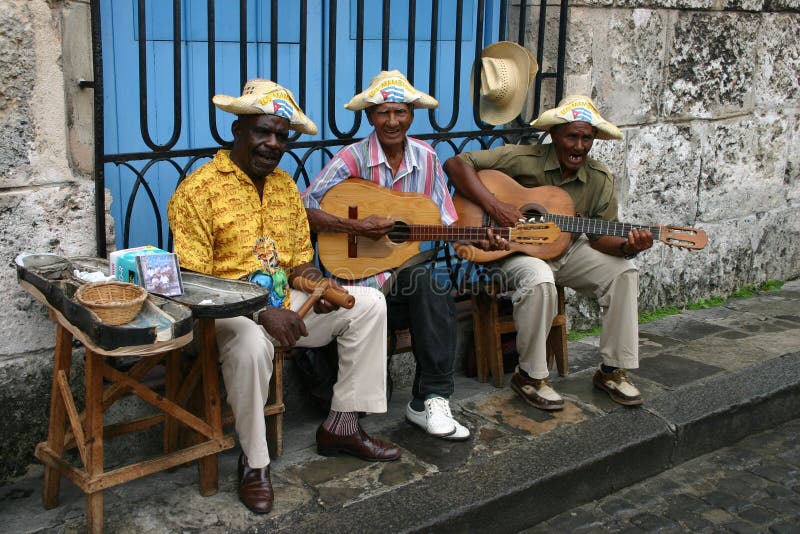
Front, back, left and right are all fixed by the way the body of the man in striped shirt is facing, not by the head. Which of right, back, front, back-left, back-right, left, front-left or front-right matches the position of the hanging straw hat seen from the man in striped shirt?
back-left

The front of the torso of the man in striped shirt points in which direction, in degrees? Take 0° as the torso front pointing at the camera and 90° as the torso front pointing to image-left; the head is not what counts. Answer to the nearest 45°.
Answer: approximately 0°

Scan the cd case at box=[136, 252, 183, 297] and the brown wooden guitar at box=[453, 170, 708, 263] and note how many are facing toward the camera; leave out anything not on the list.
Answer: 2

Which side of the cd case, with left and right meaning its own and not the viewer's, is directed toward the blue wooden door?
back

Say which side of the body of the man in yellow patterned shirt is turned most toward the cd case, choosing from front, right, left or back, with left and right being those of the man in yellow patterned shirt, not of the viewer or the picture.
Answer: right

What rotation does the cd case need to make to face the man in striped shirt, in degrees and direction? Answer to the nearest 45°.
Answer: approximately 135° to its left

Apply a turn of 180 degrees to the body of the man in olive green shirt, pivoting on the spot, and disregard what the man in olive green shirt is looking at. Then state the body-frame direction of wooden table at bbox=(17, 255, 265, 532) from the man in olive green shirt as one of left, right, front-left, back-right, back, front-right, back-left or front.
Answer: left

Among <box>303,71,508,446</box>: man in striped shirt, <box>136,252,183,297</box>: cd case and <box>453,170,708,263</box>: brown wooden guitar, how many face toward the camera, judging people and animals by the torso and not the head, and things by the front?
3

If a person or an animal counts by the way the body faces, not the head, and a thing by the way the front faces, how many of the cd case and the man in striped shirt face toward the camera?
2

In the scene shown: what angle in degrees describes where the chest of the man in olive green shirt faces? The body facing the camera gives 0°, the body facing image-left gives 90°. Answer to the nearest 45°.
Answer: approximately 315°

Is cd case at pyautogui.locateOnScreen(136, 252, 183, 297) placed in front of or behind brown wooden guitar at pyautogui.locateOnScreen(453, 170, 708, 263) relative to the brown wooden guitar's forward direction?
in front
